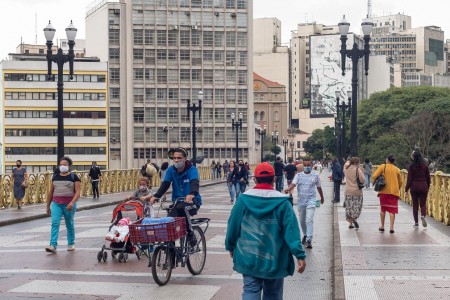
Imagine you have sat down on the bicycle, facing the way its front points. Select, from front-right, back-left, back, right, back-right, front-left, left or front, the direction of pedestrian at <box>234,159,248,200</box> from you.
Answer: back-right

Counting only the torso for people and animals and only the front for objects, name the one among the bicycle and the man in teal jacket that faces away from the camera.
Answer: the man in teal jacket

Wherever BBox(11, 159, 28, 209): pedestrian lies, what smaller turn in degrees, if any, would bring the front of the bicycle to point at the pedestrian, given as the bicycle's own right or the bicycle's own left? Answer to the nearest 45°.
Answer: approximately 135° to the bicycle's own right

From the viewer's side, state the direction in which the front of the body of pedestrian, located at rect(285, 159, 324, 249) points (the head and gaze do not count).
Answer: toward the camera

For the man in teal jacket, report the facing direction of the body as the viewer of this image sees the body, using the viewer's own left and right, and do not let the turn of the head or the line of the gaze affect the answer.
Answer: facing away from the viewer

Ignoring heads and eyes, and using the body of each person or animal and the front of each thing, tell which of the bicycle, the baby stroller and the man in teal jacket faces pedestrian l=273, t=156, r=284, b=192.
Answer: the man in teal jacket

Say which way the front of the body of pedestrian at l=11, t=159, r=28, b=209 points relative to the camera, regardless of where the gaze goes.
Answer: toward the camera

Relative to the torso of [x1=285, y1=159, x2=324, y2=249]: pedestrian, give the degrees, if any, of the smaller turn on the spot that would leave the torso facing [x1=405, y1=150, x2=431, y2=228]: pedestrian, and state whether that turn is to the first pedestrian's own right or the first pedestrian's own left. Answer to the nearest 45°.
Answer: approximately 135° to the first pedestrian's own left

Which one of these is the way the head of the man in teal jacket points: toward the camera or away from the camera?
away from the camera
